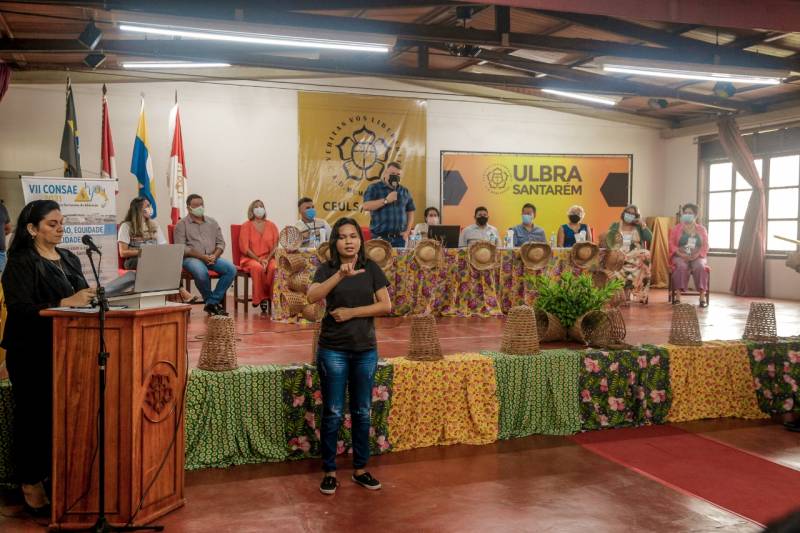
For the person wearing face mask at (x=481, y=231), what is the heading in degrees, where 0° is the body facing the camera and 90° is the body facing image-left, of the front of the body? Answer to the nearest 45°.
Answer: approximately 0°

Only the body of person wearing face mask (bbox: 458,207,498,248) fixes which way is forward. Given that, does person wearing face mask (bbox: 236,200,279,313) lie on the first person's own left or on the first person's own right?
on the first person's own right

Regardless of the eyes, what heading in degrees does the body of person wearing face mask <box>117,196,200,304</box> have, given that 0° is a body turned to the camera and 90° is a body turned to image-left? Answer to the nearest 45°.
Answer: approximately 315°

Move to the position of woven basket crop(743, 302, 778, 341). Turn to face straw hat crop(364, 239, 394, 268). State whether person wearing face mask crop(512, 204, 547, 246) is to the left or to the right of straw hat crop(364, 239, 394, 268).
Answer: right

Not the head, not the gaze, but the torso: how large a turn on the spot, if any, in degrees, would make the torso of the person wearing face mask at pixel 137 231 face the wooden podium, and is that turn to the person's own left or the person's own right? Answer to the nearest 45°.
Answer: approximately 45° to the person's own right

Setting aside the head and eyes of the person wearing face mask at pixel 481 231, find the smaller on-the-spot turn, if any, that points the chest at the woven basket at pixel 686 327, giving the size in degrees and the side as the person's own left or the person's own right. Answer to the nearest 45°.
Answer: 0° — they already face it

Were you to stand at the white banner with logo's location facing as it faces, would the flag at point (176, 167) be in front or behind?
behind

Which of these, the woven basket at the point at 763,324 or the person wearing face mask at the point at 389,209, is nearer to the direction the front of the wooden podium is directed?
the woven basket

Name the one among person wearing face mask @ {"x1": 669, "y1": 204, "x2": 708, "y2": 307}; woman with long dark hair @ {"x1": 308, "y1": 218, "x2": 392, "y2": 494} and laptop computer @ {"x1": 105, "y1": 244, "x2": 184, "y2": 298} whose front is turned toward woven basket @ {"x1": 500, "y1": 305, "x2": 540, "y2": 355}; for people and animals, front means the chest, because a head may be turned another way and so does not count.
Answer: the person wearing face mask
